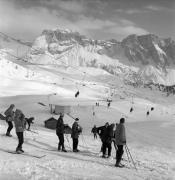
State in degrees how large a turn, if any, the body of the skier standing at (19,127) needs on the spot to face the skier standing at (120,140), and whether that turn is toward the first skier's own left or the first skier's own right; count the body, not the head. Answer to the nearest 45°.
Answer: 0° — they already face them

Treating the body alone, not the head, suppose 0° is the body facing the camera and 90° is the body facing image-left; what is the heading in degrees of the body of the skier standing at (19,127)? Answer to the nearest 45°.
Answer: approximately 270°
